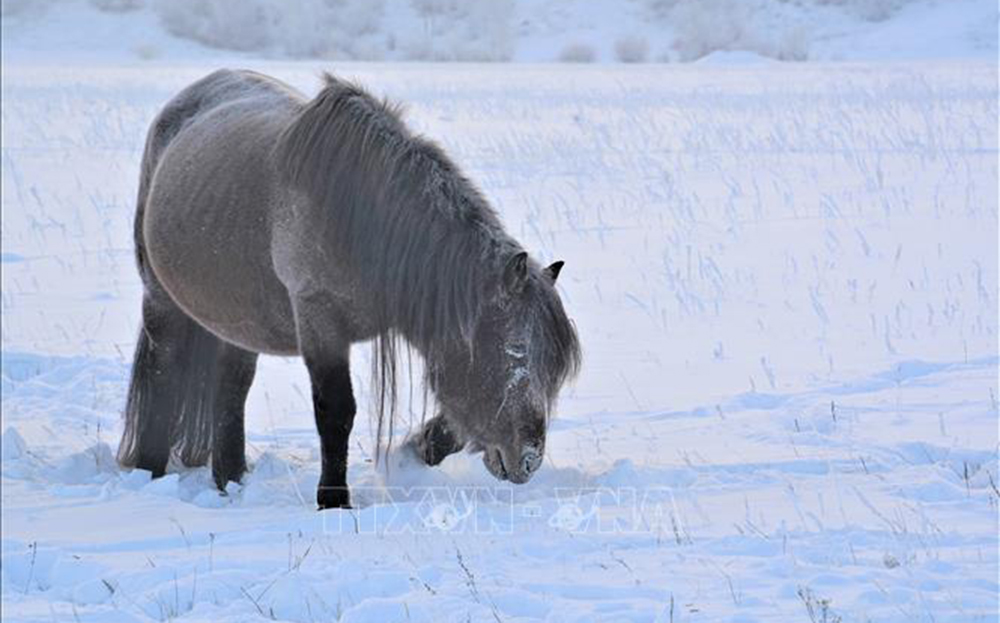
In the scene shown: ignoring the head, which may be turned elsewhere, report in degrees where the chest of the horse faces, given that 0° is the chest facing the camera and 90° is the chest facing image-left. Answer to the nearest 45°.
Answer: approximately 315°
